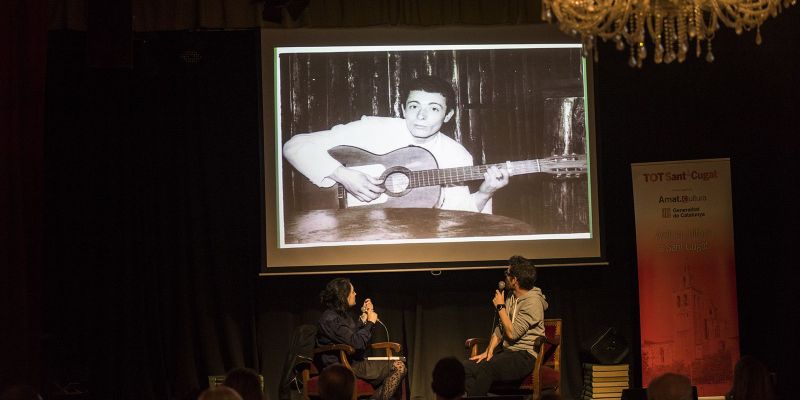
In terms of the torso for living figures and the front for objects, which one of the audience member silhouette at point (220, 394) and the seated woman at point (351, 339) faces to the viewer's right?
the seated woman

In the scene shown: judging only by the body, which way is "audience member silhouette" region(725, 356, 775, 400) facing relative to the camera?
away from the camera

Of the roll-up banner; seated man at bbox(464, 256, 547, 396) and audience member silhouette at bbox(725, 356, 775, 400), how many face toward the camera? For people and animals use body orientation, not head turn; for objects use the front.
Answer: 1

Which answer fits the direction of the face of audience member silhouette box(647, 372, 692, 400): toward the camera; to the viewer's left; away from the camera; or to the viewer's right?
away from the camera

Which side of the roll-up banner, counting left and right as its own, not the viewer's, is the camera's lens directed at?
front

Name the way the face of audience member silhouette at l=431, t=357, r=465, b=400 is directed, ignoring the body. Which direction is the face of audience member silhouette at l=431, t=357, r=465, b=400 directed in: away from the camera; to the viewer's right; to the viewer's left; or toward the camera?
away from the camera

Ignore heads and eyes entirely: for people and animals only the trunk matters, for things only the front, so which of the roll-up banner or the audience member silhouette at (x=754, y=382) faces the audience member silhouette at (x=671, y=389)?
the roll-up banner

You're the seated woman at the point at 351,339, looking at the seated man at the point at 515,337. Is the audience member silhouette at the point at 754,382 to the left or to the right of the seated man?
right

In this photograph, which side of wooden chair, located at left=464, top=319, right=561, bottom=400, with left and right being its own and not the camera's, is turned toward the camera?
left

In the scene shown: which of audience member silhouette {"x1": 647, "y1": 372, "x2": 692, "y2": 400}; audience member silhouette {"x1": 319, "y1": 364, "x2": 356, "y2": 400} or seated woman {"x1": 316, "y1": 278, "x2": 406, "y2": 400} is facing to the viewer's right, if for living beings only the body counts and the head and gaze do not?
the seated woman

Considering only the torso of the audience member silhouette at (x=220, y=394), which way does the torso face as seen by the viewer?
away from the camera

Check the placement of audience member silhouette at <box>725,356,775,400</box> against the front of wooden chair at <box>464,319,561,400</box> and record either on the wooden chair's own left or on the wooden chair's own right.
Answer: on the wooden chair's own left

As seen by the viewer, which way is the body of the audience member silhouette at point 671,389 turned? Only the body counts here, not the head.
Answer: away from the camera

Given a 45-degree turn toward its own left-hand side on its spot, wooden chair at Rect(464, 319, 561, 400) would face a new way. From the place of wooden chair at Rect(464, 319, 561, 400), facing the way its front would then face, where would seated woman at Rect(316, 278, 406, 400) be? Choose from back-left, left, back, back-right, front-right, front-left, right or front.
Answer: front-right

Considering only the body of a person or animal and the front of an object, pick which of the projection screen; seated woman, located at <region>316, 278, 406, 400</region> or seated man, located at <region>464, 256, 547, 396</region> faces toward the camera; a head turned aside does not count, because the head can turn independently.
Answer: the projection screen

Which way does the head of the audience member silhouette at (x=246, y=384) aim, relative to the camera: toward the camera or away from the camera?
away from the camera

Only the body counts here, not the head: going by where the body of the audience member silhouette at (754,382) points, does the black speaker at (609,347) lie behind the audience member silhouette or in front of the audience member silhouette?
in front
